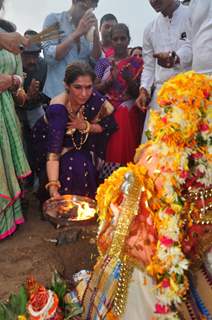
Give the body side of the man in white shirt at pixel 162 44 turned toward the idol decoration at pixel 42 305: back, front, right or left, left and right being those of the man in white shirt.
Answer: front

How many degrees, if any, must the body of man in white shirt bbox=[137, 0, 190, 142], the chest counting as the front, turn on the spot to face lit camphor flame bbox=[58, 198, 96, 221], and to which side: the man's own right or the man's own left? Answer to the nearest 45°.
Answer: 0° — they already face it

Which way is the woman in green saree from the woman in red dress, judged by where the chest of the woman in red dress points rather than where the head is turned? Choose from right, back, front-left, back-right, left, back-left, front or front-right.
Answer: front-right

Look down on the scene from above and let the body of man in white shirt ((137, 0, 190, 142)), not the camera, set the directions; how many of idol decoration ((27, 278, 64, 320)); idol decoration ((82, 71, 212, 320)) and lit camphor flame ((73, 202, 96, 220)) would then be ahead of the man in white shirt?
3

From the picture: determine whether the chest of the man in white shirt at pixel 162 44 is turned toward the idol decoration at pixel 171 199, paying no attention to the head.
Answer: yes

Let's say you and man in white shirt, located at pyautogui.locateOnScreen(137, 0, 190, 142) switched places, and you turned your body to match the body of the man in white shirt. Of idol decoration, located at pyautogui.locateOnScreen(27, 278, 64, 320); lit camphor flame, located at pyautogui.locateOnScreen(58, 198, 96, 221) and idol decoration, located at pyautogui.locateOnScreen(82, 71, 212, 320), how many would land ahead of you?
3

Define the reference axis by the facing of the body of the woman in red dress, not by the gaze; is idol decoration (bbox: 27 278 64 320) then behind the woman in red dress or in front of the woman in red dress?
in front

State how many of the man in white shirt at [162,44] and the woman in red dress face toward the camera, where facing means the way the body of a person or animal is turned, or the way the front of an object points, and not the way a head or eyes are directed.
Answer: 2

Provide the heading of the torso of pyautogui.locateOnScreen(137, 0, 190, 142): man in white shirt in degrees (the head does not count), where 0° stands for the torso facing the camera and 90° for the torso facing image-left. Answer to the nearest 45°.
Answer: approximately 0°
